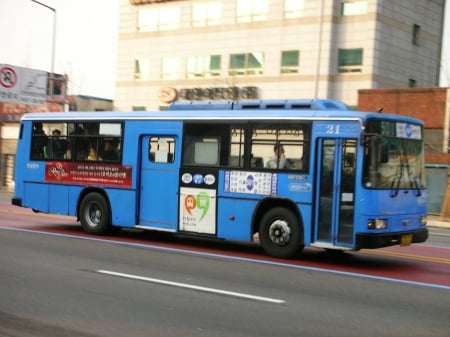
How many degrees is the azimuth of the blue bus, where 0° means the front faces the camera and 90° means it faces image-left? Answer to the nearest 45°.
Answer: approximately 315°
